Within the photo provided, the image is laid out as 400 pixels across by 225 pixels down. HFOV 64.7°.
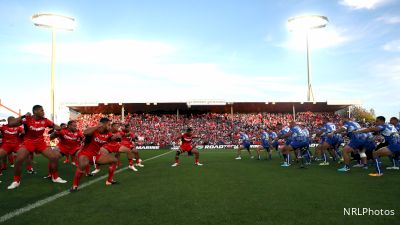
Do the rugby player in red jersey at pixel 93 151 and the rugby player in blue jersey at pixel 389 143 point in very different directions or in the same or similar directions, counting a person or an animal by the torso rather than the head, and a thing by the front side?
very different directions

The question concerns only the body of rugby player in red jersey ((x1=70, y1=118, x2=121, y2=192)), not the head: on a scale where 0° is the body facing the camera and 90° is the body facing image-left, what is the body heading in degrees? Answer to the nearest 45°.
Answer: approximately 315°

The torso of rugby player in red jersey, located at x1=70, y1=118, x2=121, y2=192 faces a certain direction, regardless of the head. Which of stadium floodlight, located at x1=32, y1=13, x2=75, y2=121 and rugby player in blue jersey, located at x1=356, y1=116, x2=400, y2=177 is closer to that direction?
the rugby player in blue jersey

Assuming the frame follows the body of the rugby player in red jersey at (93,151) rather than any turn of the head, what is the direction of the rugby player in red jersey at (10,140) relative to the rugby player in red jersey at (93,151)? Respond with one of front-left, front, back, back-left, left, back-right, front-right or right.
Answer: back

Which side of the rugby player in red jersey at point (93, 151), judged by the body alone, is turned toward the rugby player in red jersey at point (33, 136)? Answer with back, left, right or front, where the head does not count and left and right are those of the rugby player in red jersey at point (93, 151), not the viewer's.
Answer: back

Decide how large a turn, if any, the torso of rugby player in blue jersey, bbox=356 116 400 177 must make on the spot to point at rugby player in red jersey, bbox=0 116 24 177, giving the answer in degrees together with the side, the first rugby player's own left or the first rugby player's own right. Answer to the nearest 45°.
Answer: approximately 45° to the first rugby player's own left

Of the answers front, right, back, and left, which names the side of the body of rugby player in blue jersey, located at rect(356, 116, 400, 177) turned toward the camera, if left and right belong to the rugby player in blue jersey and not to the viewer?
left

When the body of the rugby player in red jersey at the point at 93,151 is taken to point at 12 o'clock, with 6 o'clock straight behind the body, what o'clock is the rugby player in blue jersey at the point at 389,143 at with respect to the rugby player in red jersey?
The rugby player in blue jersey is roughly at 11 o'clock from the rugby player in red jersey.

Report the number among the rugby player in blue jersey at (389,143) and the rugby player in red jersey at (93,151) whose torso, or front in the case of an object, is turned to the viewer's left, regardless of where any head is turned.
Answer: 1
